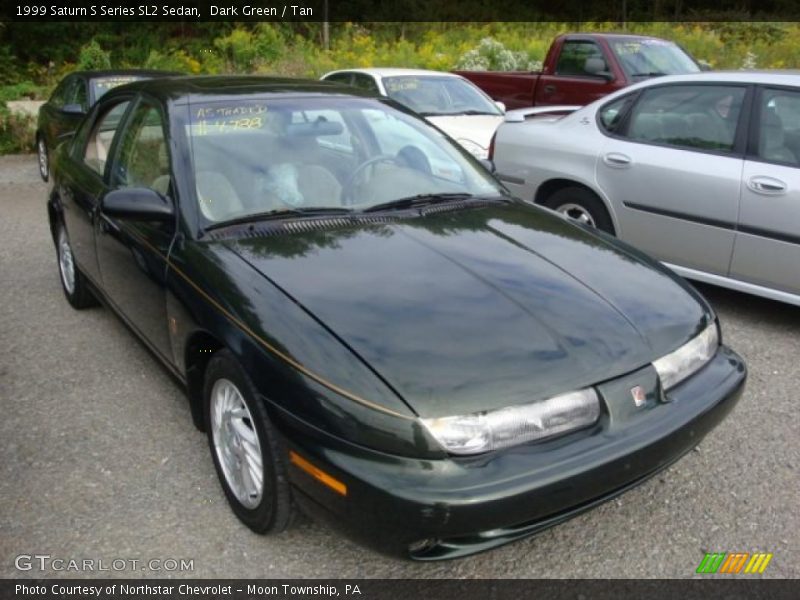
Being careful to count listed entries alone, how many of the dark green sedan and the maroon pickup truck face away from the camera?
0

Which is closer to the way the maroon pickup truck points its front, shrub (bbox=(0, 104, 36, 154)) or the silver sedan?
the silver sedan

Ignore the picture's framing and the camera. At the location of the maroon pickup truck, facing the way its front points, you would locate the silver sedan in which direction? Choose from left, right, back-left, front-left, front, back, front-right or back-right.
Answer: front-right

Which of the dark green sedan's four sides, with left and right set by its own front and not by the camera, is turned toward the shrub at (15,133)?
back

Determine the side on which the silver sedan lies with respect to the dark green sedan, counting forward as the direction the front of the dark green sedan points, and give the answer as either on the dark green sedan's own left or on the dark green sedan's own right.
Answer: on the dark green sedan's own left

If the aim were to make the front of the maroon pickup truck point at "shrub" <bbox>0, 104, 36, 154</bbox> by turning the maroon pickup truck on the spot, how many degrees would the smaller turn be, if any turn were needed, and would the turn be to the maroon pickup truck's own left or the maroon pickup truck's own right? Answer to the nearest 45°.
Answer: approximately 135° to the maroon pickup truck's own right

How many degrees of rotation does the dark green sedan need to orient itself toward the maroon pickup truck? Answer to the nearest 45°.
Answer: approximately 135° to its left

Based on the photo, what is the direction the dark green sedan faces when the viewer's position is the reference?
facing the viewer and to the right of the viewer

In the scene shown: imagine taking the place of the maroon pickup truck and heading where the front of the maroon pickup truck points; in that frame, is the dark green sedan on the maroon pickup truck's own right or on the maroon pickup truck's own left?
on the maroon pickup truck's own right

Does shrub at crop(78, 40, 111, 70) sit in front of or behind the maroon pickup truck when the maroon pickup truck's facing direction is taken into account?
behind

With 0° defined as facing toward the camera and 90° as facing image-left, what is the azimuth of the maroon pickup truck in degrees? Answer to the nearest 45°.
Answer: approximately 315°

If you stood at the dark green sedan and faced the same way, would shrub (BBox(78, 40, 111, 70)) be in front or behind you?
behind
